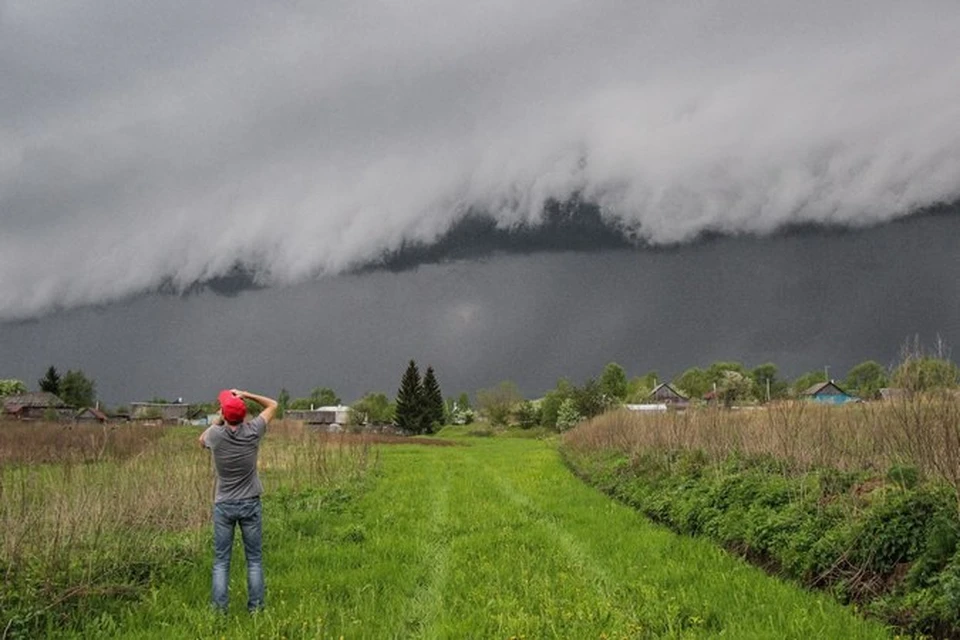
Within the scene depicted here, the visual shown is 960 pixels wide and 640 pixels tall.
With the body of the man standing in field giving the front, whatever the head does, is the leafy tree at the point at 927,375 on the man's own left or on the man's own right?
on the man's own right

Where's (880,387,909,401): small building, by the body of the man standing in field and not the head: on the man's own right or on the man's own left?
on the man's own right

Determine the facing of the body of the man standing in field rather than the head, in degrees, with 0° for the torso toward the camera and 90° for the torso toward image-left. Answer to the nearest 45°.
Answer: approximately 180°
